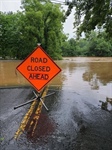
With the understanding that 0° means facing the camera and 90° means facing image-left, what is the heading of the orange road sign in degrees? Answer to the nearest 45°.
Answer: approximately 0°

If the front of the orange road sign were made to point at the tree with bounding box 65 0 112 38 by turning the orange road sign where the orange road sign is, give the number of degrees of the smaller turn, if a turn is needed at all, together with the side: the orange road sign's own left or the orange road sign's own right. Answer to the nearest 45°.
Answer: approximately 135° to the orange road sign's own left

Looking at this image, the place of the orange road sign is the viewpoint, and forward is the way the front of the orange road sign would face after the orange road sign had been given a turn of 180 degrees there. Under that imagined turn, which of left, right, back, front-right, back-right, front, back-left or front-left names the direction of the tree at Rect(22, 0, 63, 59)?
front
